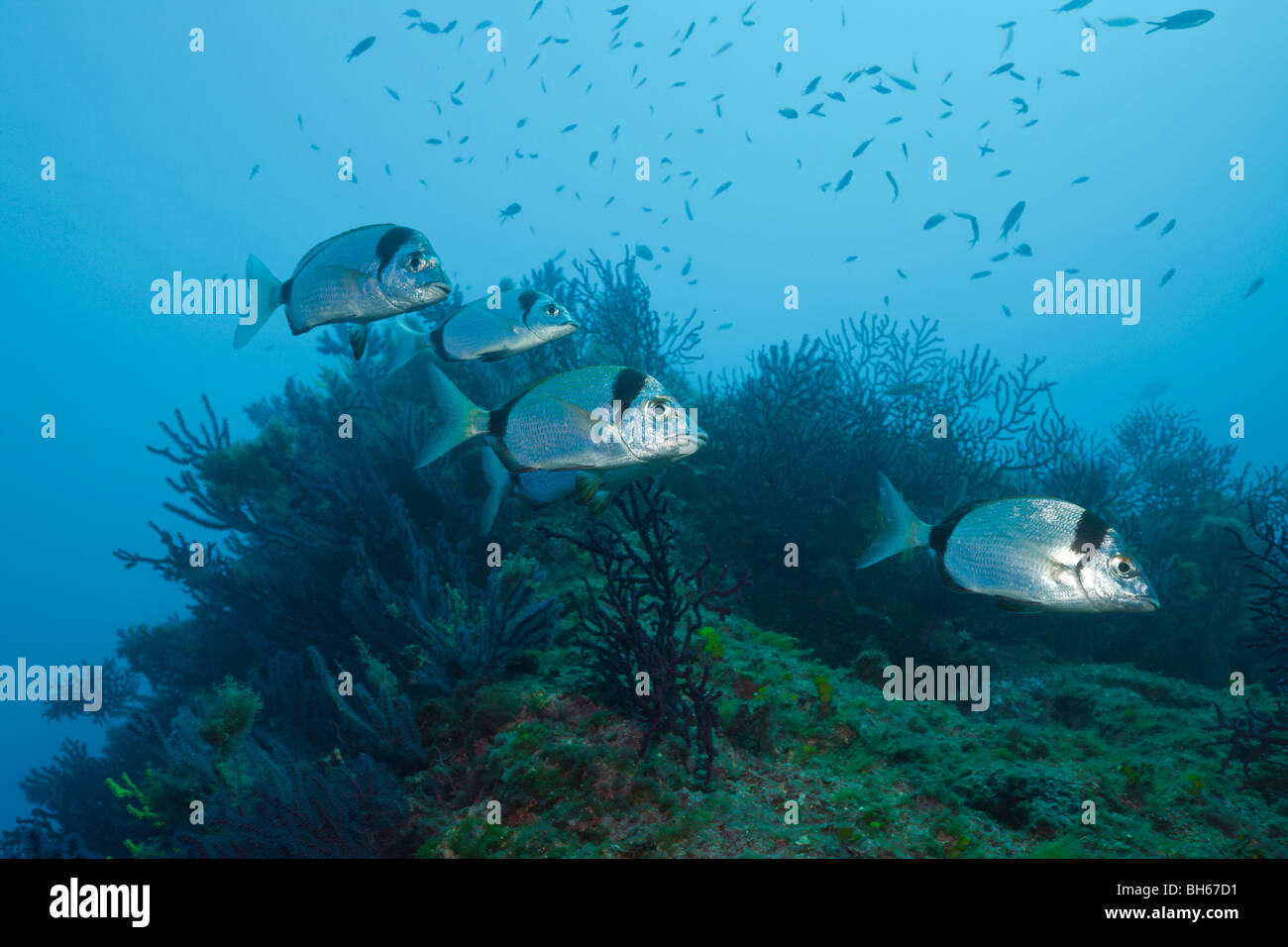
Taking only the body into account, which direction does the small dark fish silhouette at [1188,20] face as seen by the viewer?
to the viewer's right
